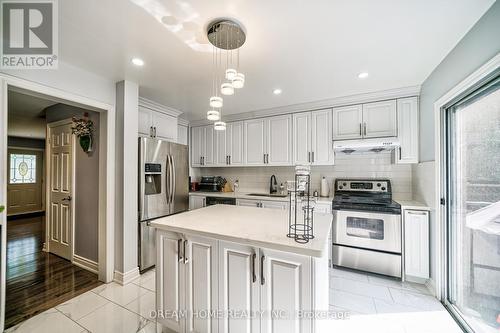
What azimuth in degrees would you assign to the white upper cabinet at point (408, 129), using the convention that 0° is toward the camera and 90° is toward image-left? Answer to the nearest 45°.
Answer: approximately 0°

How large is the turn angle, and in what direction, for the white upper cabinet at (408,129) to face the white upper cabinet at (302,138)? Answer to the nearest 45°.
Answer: approximately 90° to its right

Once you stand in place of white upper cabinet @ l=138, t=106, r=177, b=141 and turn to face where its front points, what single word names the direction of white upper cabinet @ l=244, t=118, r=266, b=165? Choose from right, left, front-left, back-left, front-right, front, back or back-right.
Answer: front-left

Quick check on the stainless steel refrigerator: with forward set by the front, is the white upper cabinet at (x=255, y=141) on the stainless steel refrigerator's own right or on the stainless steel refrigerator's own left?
on the stainless steel refrigerator's own left

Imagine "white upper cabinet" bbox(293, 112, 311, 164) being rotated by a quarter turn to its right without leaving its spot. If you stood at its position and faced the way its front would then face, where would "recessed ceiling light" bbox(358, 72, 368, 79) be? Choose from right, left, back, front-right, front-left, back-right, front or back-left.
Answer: back-left

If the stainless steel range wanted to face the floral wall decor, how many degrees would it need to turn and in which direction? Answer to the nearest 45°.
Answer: approximately 45° to its right

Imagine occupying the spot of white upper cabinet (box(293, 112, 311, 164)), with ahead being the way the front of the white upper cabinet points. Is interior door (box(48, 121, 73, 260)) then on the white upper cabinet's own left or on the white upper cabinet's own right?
on the white upper cabinet's own right

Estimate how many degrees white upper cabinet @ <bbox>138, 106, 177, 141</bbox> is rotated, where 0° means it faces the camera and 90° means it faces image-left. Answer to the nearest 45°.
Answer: approximately 315°
